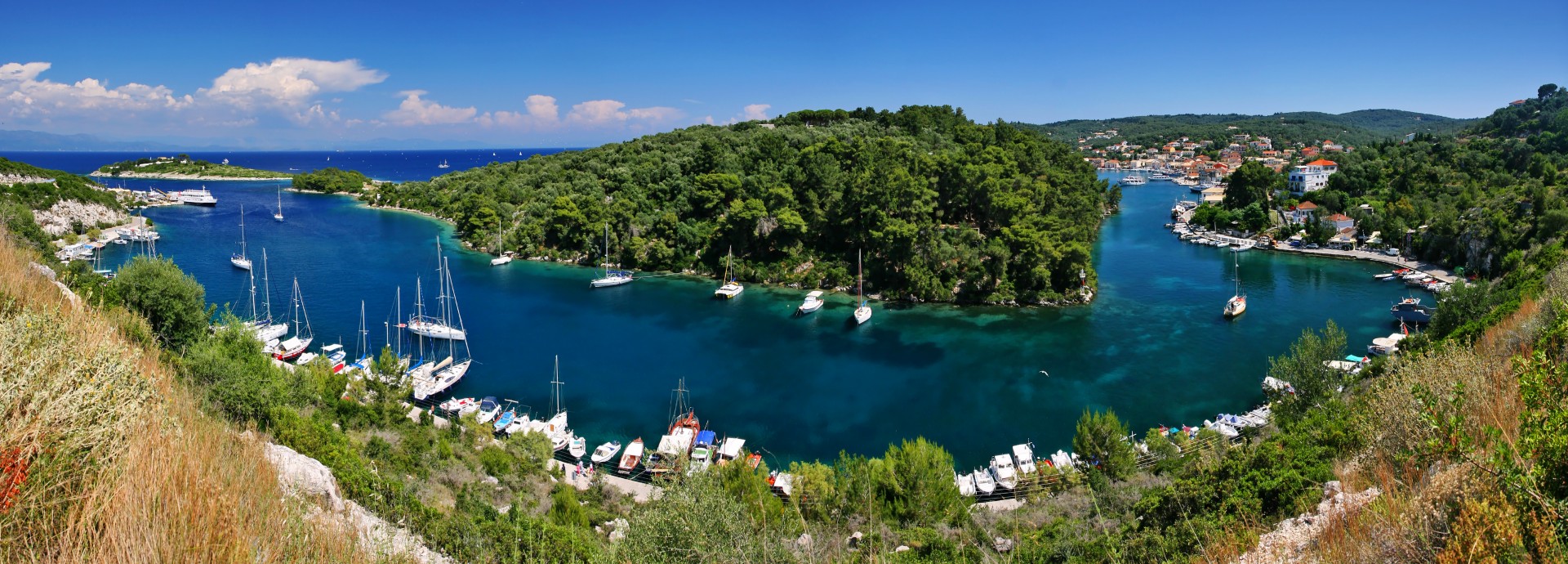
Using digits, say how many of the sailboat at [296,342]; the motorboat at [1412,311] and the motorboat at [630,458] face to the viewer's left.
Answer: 1

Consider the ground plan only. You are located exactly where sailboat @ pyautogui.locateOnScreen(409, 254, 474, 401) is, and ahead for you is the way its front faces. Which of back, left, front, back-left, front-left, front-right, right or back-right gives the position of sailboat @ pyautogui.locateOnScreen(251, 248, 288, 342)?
left

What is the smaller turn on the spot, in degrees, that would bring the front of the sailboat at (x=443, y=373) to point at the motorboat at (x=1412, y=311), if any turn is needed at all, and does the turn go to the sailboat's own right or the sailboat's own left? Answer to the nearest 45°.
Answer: approximately 45° to the sailboat's own right

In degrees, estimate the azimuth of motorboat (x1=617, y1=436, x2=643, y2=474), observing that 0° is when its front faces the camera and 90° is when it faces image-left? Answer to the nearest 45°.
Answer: approximately 225°

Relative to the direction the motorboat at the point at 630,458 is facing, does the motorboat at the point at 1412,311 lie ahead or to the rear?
ahead

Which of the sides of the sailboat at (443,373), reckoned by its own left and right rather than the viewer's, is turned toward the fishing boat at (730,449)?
right

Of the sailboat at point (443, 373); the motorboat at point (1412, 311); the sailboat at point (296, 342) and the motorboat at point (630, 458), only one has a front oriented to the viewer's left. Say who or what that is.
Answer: the motorboat at point (1412, 311)

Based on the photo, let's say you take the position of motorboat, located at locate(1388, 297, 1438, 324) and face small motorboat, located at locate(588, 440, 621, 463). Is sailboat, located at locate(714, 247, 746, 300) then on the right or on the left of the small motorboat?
right

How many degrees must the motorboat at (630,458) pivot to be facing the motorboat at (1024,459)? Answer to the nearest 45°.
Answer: approximately 45° to its right

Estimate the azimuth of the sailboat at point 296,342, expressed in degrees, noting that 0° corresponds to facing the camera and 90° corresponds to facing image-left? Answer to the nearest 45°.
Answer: approximately 225°

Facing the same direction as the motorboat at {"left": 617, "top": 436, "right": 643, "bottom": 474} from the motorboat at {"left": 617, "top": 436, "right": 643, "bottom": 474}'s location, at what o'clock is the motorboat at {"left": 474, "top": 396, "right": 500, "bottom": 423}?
the motorboat at {"left": 474, "top": 396, "right": 500, "bottom": 423} is roughly at 9 o'clock from the motorboat at {"left": 617, "top": 436, "right": 643, "bottom": 474}.

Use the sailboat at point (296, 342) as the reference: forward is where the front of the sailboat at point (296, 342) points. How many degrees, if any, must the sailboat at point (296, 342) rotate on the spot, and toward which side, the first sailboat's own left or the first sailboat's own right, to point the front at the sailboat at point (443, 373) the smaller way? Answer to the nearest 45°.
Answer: approximately 90° to the first sailboat's own right

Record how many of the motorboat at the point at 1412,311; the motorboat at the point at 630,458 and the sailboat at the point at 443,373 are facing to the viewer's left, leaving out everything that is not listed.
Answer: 1

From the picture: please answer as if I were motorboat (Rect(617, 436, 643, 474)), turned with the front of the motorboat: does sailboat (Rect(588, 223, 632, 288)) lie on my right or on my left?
on my left

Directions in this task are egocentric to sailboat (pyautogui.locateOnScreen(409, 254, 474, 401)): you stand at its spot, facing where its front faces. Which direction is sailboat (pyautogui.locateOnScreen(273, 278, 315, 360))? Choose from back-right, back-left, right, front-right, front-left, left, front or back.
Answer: left

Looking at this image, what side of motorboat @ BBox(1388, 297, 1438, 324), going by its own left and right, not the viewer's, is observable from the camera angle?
left
